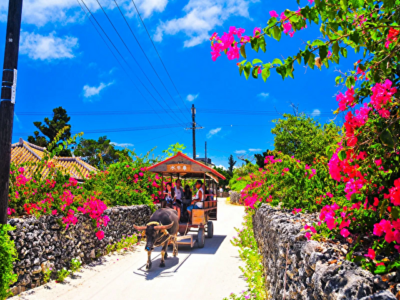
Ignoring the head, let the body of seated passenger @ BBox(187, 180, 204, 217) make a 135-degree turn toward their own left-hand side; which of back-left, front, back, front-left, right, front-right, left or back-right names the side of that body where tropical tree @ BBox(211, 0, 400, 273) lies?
front-right

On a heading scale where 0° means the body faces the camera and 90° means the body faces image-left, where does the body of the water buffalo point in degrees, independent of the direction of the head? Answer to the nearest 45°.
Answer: approximately 45°

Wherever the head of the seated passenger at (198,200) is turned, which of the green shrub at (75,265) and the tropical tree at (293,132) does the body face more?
the green shrub

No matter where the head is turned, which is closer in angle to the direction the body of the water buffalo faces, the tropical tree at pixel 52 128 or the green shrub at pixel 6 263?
the green shrub
